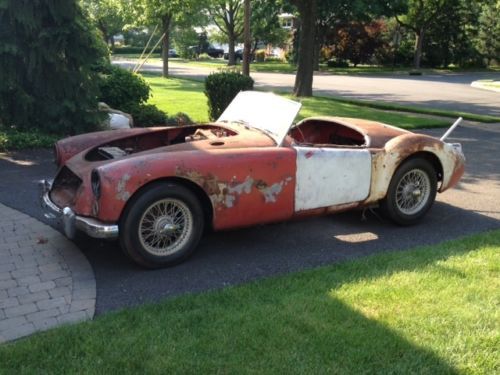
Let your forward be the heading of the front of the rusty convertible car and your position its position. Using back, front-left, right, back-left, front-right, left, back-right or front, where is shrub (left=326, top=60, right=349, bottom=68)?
back-right

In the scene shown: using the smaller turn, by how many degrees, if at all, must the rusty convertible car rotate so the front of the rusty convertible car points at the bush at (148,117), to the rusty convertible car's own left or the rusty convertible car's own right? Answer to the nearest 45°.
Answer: approximately 135° to the rusty convertible car's own right

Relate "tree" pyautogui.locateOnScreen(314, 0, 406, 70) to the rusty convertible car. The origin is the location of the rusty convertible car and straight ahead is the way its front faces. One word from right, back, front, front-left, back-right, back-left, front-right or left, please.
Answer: back-right

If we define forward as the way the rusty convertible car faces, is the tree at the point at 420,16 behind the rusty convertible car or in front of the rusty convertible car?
behind

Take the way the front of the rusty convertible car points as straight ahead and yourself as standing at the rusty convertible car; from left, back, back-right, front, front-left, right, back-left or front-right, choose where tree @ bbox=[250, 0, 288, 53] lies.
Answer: back-right

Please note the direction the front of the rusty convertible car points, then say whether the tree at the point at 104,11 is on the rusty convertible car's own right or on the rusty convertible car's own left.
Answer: on the rusty convertible car's own right

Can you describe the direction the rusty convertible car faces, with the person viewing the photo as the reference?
facing the viewer and to the left of the viewer

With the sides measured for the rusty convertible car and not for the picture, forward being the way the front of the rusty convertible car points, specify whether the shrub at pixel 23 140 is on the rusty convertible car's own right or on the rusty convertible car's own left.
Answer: on the rusty convertible car's own right

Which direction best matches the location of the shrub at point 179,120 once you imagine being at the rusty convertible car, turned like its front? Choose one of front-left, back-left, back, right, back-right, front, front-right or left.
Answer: back-right

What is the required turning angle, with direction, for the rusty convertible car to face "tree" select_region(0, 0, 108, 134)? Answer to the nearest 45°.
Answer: approximately 90° to its right
